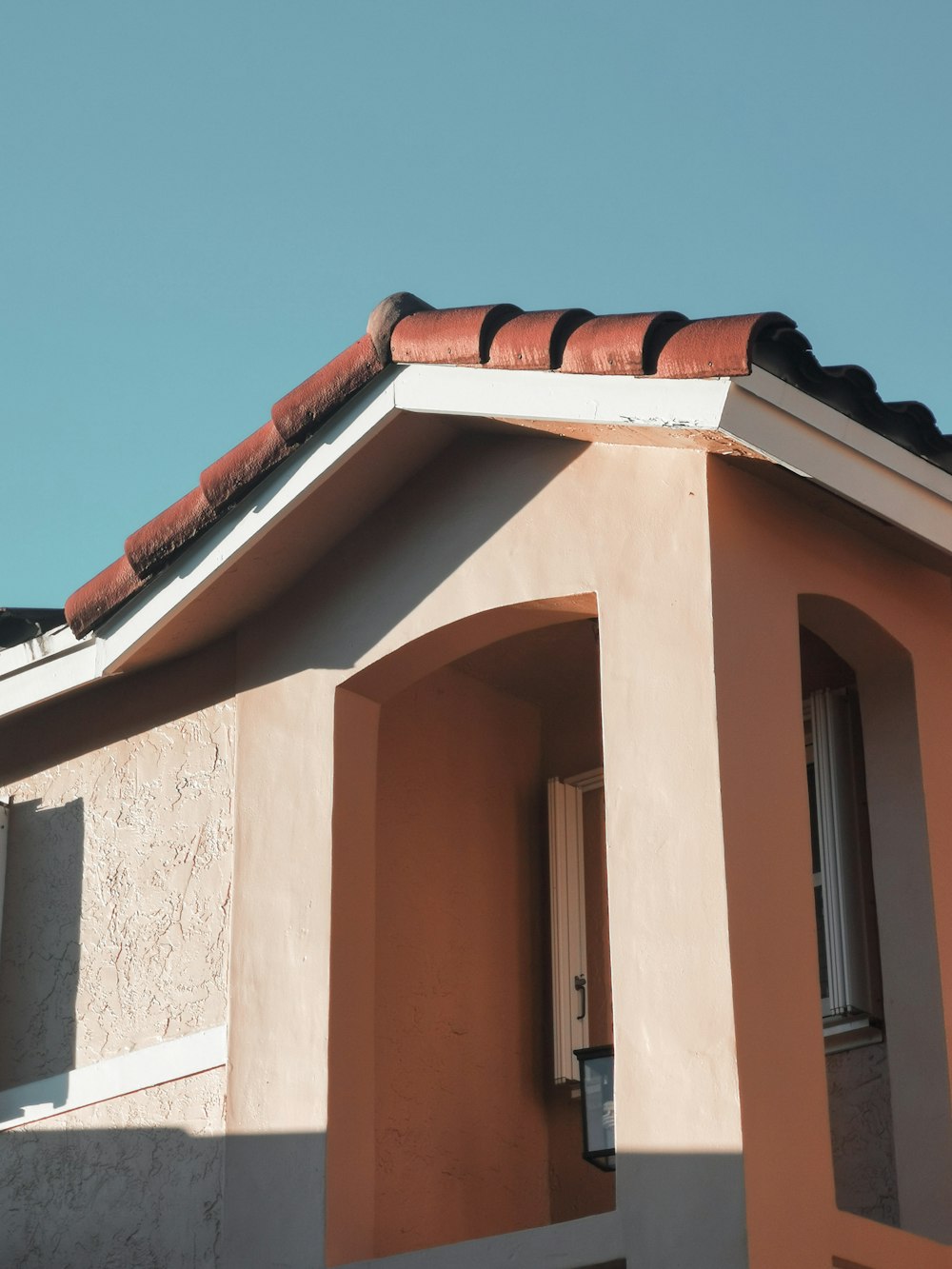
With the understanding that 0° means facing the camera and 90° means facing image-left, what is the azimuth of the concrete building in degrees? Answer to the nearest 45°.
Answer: approximately 45°
